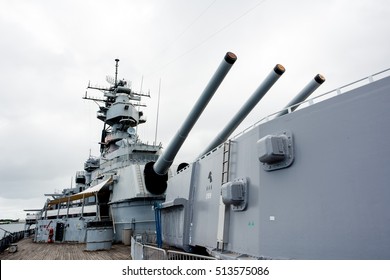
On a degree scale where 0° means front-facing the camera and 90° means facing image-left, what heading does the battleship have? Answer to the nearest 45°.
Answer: approximately 315°
